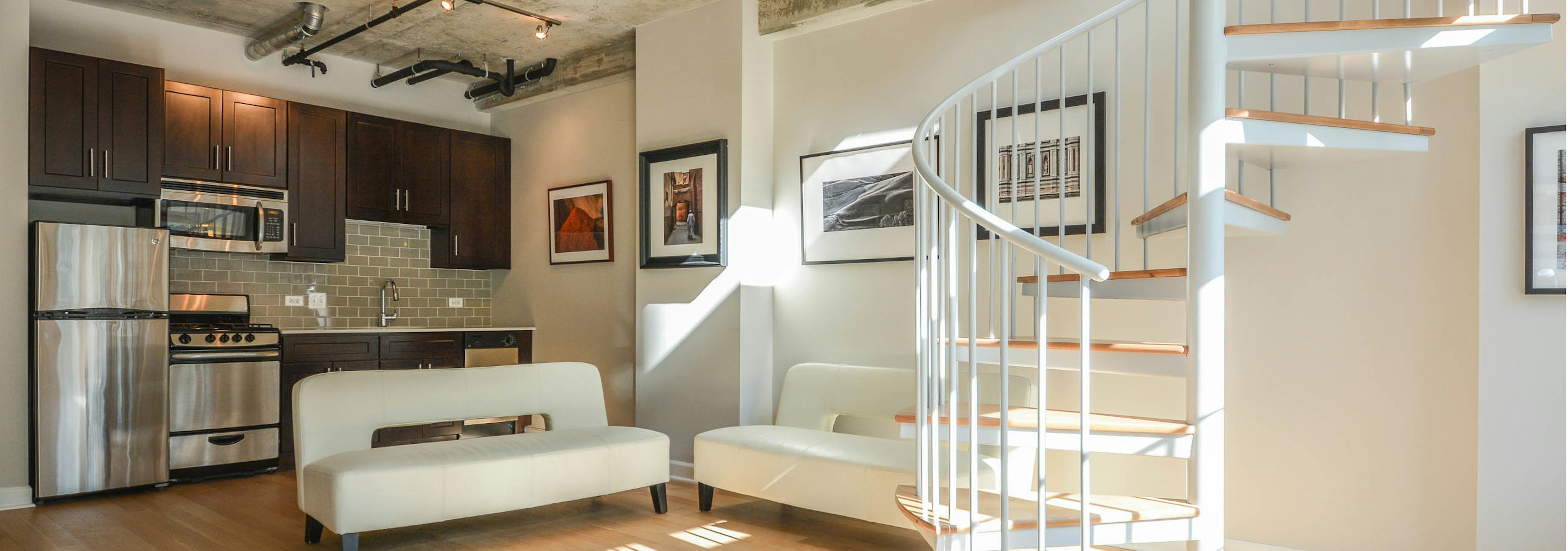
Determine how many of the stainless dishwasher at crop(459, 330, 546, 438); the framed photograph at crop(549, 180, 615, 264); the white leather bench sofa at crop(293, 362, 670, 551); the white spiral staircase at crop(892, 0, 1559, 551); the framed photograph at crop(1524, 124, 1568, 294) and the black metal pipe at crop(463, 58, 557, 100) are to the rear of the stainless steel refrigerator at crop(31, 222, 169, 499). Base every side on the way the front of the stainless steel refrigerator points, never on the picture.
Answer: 0

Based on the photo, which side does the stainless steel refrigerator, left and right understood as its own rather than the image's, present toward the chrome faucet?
left

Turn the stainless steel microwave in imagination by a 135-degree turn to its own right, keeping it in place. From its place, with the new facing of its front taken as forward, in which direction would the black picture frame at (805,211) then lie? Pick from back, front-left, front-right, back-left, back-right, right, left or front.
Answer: back

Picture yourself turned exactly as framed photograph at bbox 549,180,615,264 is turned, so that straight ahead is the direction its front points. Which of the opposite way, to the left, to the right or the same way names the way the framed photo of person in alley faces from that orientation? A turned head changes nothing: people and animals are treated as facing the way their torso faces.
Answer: the same way

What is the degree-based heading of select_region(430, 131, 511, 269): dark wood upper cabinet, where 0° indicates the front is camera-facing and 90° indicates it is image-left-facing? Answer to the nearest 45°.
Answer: approximately 315°

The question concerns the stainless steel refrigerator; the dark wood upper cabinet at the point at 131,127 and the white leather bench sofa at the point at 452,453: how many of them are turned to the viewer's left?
0

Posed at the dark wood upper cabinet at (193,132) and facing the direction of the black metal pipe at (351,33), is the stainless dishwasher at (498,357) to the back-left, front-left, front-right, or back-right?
front-left

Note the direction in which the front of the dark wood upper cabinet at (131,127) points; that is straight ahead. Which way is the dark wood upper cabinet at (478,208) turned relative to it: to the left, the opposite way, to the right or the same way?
the same way

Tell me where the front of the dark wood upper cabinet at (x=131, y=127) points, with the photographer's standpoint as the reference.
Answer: facing the viewer and to the right of the viewer

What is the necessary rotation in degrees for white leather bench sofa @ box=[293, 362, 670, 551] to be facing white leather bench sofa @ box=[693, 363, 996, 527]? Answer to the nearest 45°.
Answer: approximately 45° to its left

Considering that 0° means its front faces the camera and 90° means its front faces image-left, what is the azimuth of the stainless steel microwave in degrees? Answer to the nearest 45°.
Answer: approximately 0°

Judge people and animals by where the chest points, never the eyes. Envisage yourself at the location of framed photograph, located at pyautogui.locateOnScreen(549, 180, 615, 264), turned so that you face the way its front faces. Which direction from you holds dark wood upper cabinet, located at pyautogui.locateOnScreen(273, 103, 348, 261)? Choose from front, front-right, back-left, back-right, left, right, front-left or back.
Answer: front-right

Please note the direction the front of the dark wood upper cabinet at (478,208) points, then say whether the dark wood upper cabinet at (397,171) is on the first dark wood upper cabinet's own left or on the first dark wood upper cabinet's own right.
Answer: on the first dark wood upper cabinet's own right

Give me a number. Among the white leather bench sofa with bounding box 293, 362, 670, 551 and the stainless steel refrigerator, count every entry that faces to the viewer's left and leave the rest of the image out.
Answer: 0

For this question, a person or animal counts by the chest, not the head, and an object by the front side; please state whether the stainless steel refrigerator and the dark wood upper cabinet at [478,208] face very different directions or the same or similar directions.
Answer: same or similar directions

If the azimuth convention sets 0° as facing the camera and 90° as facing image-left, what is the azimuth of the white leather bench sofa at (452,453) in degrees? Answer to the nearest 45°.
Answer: approximately 315°

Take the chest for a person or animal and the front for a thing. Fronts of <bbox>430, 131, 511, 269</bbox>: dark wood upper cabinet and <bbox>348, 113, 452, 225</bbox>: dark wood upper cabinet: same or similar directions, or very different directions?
same or similar directions

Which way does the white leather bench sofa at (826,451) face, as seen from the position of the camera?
facing the viewer and to the left of the viewer
